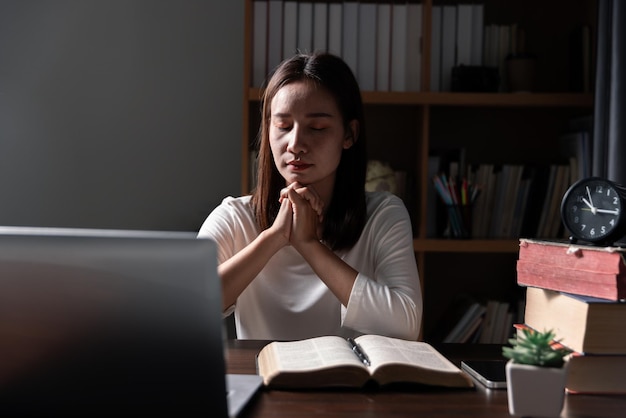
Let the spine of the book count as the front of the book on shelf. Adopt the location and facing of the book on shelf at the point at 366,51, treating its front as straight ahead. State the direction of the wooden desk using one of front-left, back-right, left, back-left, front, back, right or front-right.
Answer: front

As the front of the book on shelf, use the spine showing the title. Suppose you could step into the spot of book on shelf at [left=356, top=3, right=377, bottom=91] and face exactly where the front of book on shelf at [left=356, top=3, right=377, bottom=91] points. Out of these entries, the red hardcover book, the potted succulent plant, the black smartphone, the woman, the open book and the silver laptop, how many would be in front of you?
6

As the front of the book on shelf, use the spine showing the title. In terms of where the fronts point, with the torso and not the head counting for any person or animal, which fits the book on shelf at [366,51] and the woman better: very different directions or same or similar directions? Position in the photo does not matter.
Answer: same or similar directions

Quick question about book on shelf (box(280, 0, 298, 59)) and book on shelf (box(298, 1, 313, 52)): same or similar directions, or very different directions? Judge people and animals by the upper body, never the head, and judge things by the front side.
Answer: same or similar directions

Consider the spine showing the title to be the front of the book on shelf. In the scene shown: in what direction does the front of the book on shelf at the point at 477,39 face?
toward the camera

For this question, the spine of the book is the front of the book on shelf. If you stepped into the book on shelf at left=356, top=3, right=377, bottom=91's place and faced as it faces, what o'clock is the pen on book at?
The pen on book is roughly at 12 o'clock from the book on shelf.

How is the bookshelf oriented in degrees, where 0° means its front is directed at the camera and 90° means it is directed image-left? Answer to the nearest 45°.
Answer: approximately 0°

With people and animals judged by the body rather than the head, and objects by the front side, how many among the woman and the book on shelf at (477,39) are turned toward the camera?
2

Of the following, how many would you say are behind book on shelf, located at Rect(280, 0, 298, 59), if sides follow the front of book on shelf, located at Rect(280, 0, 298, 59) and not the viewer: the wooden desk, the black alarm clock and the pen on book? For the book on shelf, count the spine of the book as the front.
0

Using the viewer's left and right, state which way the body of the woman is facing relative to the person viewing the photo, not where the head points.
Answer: facing the viewer

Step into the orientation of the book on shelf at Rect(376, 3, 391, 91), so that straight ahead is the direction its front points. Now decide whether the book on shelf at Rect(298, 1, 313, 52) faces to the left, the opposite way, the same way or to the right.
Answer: the same way
